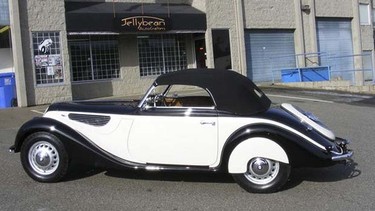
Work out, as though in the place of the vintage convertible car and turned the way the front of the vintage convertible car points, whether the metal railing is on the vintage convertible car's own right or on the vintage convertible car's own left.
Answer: on the vintage convertible car's own right

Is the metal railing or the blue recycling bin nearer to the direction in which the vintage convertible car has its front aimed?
the blue recycling bin

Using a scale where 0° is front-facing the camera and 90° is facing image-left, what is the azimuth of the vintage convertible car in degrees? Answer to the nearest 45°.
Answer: approximately 90°

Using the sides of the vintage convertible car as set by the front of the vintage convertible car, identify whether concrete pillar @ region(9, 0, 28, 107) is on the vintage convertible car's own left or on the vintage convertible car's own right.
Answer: on the vintage convertible car's own right

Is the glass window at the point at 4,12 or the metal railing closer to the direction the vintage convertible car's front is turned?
the glass window

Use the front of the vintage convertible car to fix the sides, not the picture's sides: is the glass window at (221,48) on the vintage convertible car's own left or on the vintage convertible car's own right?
on the vintage convertible car's own right

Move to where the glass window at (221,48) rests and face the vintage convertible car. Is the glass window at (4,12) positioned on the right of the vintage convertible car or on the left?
right

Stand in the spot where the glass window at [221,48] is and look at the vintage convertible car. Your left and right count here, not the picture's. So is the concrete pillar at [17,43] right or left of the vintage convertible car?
right

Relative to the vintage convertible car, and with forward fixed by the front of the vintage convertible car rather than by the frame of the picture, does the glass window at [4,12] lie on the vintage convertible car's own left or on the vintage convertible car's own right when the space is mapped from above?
on the vintage convertible car's own right
